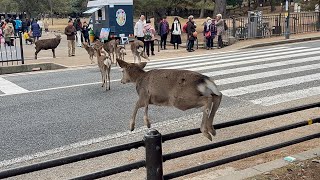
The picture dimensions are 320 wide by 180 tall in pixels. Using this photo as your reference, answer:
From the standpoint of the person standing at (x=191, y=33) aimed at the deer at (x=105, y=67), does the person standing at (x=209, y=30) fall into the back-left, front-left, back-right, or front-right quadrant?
back-left

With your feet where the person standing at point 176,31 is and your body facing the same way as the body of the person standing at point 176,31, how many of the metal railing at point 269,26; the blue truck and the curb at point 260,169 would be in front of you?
1

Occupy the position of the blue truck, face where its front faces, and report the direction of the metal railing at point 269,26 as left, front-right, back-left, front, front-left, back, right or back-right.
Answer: back-right

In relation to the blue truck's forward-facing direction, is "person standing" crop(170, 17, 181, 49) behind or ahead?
behind

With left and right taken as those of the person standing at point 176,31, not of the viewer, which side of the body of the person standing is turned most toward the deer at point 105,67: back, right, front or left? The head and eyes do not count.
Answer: front

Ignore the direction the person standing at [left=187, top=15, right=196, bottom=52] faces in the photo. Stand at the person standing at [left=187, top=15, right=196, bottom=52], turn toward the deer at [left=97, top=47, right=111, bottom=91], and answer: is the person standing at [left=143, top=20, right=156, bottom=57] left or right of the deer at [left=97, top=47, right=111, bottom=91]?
right

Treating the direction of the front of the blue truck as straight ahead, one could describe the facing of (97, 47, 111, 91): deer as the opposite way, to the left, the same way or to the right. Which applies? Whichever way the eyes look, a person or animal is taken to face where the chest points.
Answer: the same way

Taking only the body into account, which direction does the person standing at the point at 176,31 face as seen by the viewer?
toward the camera

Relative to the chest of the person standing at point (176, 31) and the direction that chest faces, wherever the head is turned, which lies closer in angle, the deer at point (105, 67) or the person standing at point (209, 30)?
the deer
